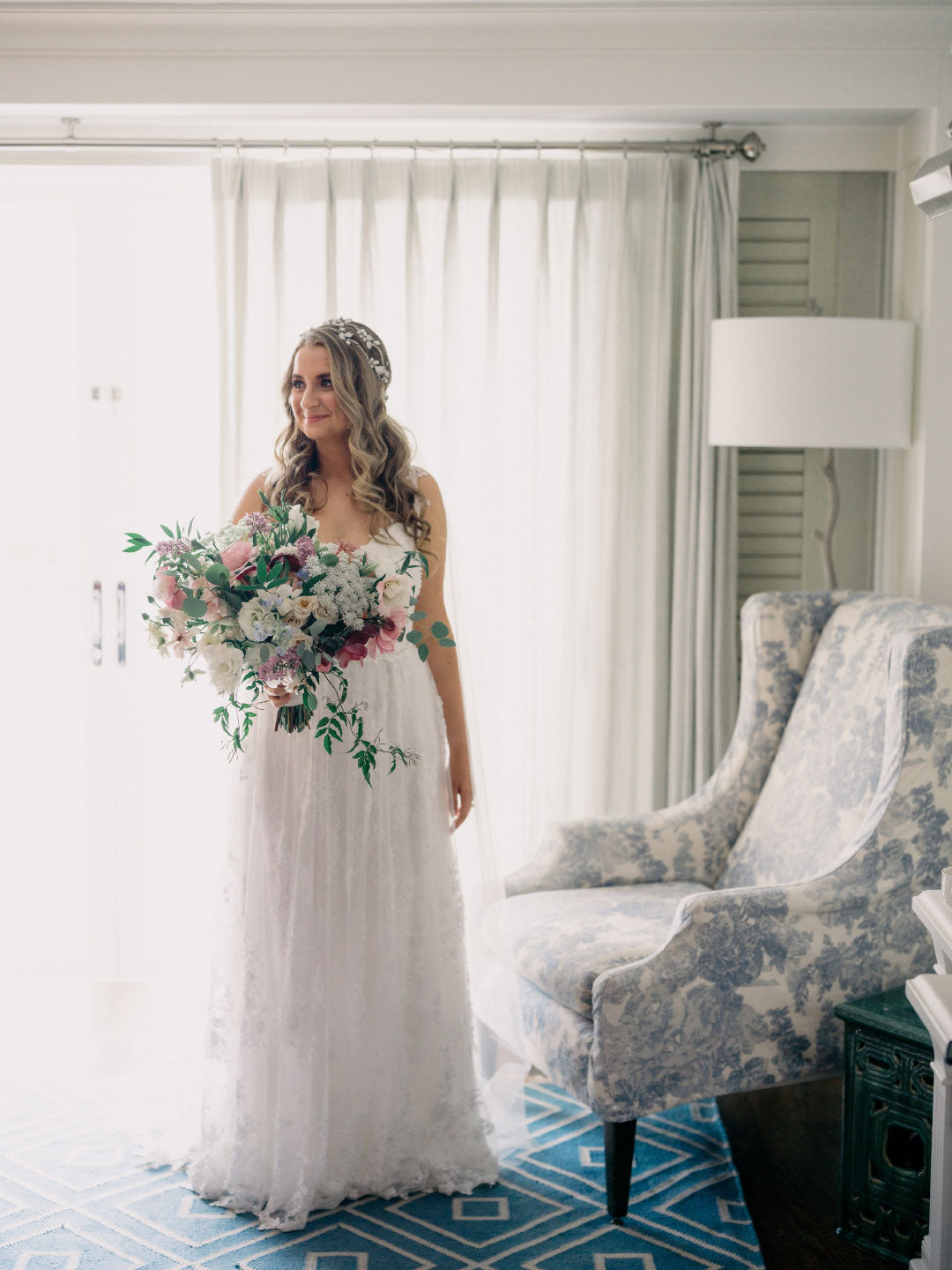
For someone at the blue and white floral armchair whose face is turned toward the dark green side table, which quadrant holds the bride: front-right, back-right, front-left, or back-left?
back-right

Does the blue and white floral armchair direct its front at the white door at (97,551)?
no

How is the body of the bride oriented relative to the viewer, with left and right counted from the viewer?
facing the viewer and to the left of the viewer

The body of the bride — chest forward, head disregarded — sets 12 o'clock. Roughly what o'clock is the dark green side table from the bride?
The dark green side table is roughly at 8 o'clock from the bride.

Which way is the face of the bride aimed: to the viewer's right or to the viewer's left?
to the viewer's left

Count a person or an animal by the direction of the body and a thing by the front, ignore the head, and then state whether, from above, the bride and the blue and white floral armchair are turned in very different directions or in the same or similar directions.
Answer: same or similar directions

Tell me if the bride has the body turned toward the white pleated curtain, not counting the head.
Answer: no

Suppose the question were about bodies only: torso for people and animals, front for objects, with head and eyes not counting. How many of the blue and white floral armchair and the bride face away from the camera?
0

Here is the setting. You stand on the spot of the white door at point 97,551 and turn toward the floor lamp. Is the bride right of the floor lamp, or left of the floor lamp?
right

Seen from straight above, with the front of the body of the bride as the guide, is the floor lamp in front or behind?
behind
